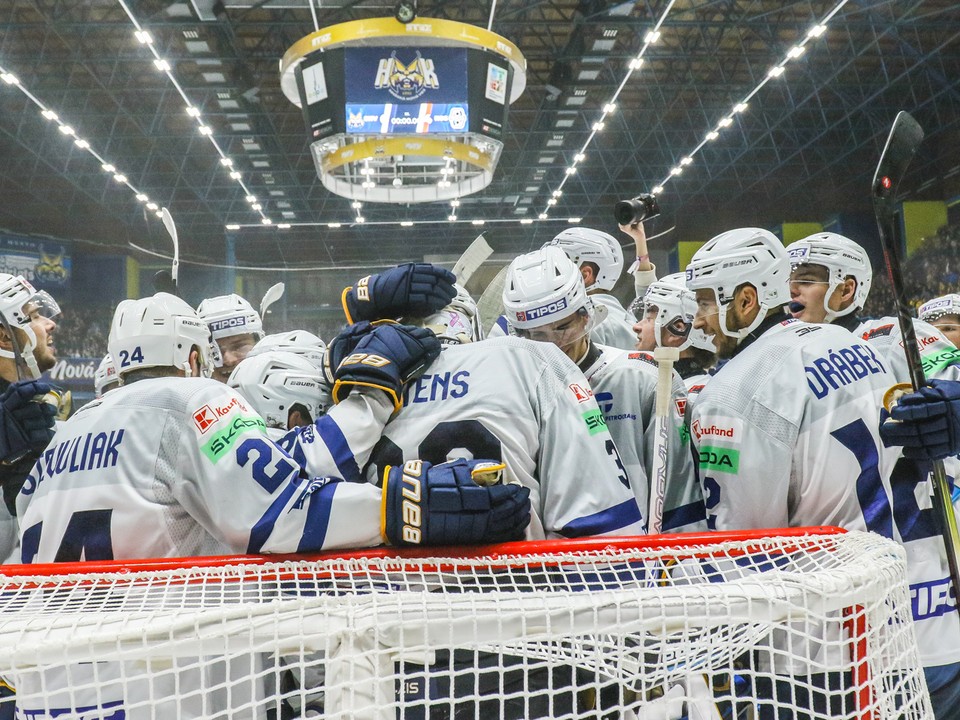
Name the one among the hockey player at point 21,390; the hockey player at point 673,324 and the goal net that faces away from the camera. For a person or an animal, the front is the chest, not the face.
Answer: the goal net

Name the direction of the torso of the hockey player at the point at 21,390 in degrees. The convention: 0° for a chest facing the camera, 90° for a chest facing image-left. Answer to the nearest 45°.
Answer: approximately 270°

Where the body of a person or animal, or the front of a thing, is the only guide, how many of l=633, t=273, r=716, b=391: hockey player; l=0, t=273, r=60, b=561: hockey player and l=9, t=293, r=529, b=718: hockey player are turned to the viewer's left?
1

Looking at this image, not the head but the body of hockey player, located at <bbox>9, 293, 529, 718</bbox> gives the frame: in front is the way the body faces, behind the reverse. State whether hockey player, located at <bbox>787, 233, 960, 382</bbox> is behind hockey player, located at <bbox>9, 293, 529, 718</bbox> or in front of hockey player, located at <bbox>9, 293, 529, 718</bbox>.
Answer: in front

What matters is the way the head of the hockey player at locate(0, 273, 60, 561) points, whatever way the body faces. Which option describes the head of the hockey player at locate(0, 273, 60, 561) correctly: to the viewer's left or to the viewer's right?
to the viewer's right

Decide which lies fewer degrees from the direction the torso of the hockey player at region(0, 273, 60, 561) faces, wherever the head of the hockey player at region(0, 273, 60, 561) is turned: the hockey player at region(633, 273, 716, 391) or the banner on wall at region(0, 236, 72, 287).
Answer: the hockey player

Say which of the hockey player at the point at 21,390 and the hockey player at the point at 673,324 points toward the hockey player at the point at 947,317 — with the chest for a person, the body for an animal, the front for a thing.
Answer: the hockey player at the point at 21,390

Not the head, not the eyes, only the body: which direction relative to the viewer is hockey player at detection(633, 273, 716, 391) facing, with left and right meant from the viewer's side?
facing to the left of the viewer

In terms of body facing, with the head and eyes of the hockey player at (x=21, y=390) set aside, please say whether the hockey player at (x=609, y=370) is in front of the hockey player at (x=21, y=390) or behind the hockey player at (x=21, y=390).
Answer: in front

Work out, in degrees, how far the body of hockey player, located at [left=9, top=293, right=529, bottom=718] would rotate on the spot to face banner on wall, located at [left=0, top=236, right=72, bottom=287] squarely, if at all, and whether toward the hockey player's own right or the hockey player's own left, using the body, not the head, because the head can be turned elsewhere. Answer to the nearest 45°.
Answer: approximately 45° to the hockey player's own left

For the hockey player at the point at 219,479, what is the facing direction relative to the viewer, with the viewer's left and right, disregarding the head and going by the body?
facing away from the viewer and to the right of the viewer

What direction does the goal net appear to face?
away from the camera

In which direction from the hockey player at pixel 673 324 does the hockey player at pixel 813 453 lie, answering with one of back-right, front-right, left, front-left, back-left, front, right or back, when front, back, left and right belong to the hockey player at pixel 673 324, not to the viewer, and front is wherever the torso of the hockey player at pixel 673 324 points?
left
